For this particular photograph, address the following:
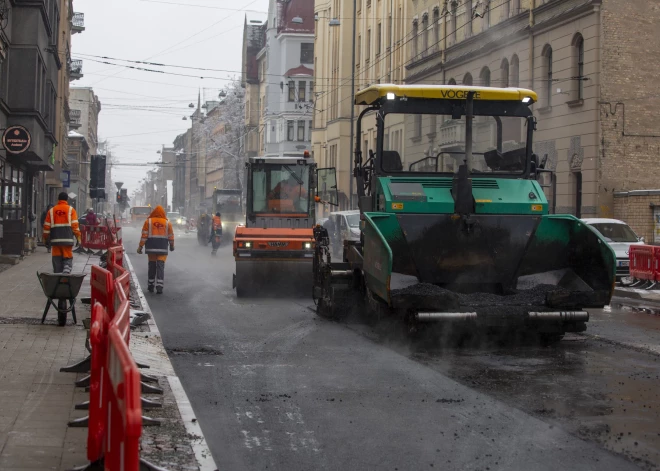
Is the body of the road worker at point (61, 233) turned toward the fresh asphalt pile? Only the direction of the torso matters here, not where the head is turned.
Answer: no

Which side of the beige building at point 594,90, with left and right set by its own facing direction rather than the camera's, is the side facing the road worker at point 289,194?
front

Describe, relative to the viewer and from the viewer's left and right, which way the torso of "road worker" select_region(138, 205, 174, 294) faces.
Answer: facing away from the viewer

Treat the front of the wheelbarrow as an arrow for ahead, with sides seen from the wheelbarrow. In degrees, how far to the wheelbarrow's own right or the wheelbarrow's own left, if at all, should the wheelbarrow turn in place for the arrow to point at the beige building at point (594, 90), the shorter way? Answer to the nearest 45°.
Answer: approximately 135° to the wheelbarrow's own left

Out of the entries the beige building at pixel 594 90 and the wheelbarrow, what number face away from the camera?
0

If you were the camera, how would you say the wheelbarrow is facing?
facing the viewer

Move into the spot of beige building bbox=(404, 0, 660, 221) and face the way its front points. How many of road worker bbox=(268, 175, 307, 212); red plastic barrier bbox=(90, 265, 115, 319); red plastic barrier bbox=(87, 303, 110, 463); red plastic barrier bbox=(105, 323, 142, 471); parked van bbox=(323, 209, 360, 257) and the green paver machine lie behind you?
0

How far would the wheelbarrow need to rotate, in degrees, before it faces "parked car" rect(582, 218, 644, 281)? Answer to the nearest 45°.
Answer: approximately 135° to its left

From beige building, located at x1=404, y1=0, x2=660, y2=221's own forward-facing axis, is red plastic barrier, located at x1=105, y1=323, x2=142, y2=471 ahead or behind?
ahead

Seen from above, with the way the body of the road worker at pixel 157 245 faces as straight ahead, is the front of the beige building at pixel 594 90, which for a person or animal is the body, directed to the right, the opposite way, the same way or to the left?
to the left

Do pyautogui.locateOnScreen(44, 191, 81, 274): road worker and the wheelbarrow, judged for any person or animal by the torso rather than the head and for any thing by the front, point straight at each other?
no

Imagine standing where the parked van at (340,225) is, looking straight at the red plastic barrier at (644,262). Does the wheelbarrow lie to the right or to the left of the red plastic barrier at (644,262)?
right

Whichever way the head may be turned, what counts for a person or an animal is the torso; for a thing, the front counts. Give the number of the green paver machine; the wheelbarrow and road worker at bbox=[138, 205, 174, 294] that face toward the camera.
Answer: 2

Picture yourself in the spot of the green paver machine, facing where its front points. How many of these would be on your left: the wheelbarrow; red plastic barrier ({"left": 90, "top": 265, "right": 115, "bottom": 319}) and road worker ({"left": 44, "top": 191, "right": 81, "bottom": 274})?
0
